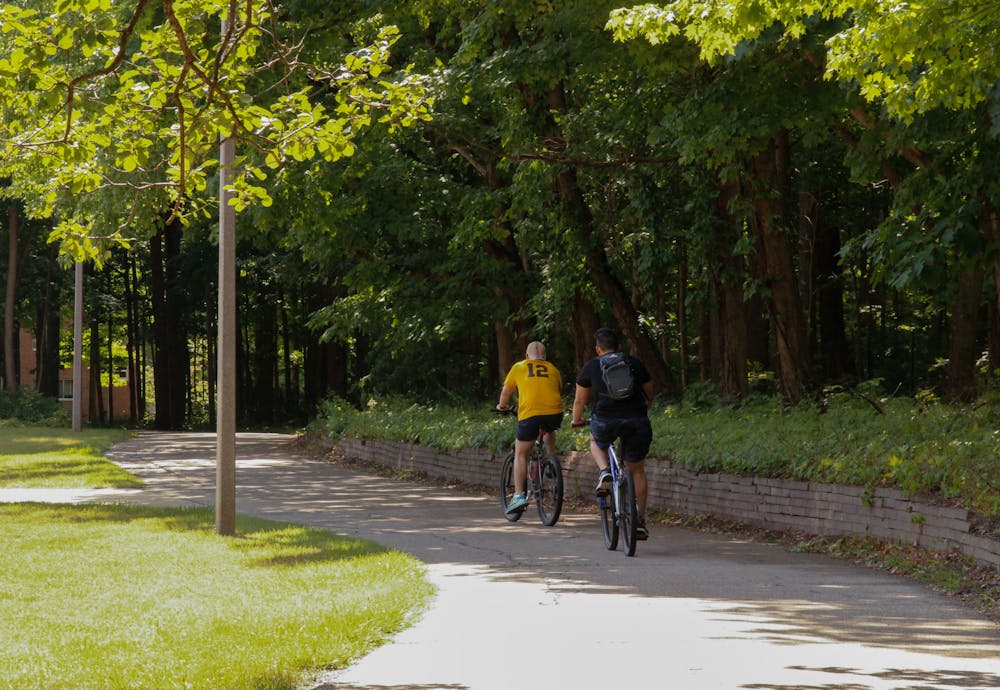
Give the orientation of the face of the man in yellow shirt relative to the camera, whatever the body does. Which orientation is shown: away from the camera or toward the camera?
away from the camera

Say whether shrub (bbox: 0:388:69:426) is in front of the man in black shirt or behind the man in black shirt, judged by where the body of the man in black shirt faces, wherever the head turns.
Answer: in front

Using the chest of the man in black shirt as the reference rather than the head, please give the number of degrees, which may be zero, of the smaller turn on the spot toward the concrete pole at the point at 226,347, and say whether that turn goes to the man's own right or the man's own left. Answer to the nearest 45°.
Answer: approximately 90° to the man's own left

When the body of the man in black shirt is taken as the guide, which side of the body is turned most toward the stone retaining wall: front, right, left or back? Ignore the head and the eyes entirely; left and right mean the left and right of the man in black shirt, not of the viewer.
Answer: right

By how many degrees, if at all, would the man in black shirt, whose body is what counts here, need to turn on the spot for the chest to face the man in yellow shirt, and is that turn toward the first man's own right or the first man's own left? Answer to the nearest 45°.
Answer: approximately 45° to the first man's own left

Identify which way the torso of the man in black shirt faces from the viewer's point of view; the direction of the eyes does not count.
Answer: away from the camera

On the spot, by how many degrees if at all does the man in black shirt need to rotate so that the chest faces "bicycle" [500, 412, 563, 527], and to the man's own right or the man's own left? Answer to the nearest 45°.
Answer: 0° — they already face it
